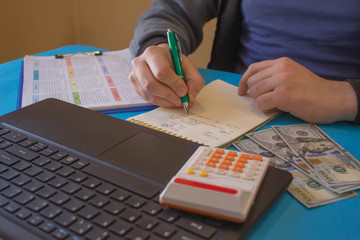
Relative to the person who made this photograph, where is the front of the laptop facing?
facing away from the viewer and to the right of the viewer
